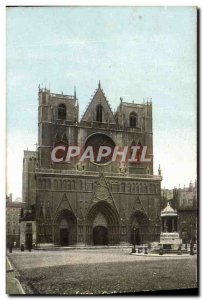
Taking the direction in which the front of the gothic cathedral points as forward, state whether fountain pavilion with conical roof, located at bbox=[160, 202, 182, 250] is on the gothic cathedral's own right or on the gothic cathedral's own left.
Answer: on the gothic cathedral's own left

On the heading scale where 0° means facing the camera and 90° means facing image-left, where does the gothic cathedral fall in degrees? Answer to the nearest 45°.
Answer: approximately 0°
